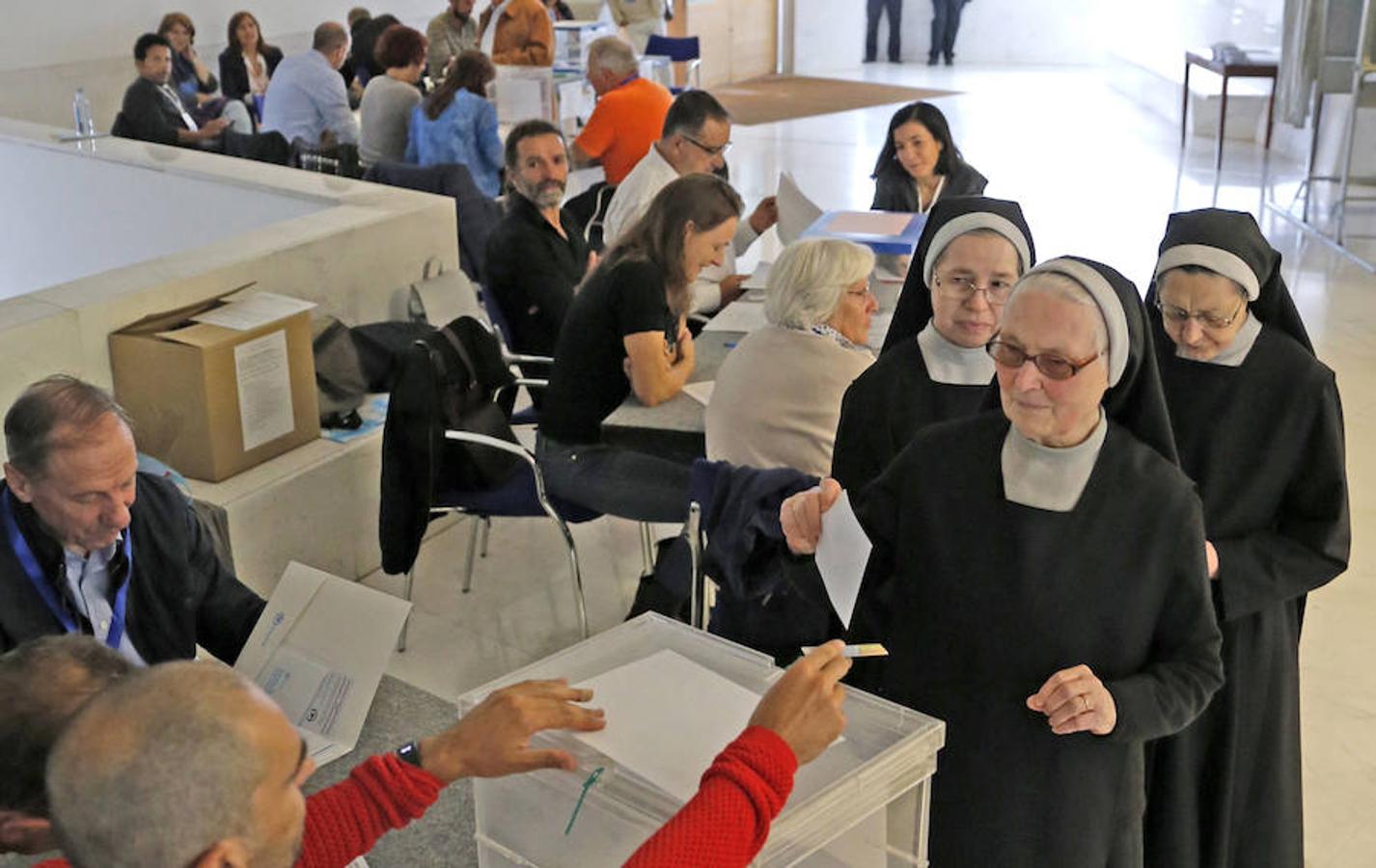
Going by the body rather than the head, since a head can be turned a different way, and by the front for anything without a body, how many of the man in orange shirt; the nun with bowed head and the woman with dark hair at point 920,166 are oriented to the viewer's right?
0

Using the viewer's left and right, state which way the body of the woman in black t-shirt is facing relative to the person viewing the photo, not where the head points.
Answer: facing to the right of the viewer

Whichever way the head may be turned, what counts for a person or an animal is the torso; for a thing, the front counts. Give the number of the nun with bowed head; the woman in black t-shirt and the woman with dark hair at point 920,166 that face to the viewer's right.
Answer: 1

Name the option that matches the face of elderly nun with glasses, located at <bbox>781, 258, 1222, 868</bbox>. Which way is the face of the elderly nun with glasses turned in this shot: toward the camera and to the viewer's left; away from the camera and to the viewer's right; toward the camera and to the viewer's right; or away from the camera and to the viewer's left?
toward the camera and to the viewer's left

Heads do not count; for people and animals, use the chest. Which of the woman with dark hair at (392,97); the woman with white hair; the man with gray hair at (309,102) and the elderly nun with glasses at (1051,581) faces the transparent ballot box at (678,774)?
the elderly nun with glasses

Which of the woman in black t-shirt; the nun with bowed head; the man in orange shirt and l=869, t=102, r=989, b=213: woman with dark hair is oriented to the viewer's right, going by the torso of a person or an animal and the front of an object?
the woman in black t-shirt

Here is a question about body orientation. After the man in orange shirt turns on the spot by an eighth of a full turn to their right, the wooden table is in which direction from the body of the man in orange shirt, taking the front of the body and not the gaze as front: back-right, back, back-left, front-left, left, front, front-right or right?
front-right

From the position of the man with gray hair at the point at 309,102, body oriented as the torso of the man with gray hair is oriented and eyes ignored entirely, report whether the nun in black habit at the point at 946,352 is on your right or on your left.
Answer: on your right

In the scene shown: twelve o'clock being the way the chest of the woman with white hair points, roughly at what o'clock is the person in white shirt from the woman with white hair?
The person in white shirt is roughly at 10 o'clock from the woman with white hair.

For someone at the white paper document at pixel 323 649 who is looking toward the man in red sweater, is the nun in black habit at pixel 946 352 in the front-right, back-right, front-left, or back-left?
back-left

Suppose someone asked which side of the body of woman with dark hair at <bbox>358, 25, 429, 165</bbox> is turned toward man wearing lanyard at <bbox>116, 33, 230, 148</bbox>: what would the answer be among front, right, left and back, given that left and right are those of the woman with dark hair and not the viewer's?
left

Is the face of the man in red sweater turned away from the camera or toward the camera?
away from the camera

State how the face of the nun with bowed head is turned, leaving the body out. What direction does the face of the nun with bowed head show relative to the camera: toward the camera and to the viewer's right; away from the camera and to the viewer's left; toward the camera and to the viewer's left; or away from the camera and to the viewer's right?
toward the camera and to the viewer's left

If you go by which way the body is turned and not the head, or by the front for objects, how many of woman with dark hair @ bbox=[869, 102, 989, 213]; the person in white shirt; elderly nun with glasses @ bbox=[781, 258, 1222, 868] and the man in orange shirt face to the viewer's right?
1

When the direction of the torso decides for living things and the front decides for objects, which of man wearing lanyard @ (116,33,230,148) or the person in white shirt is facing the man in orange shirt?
the man wearing lanyard

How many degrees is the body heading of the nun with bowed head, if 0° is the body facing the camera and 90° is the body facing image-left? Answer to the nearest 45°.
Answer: approximately 45°

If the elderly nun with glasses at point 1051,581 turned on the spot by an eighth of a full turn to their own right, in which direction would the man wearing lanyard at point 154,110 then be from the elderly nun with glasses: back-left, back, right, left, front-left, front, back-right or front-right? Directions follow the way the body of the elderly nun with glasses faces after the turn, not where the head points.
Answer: front-right

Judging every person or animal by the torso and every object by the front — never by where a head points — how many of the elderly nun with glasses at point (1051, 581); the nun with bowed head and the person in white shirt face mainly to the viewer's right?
1

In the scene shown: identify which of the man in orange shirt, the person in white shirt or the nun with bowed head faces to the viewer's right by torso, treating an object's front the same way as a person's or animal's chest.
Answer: the person in white shirt
